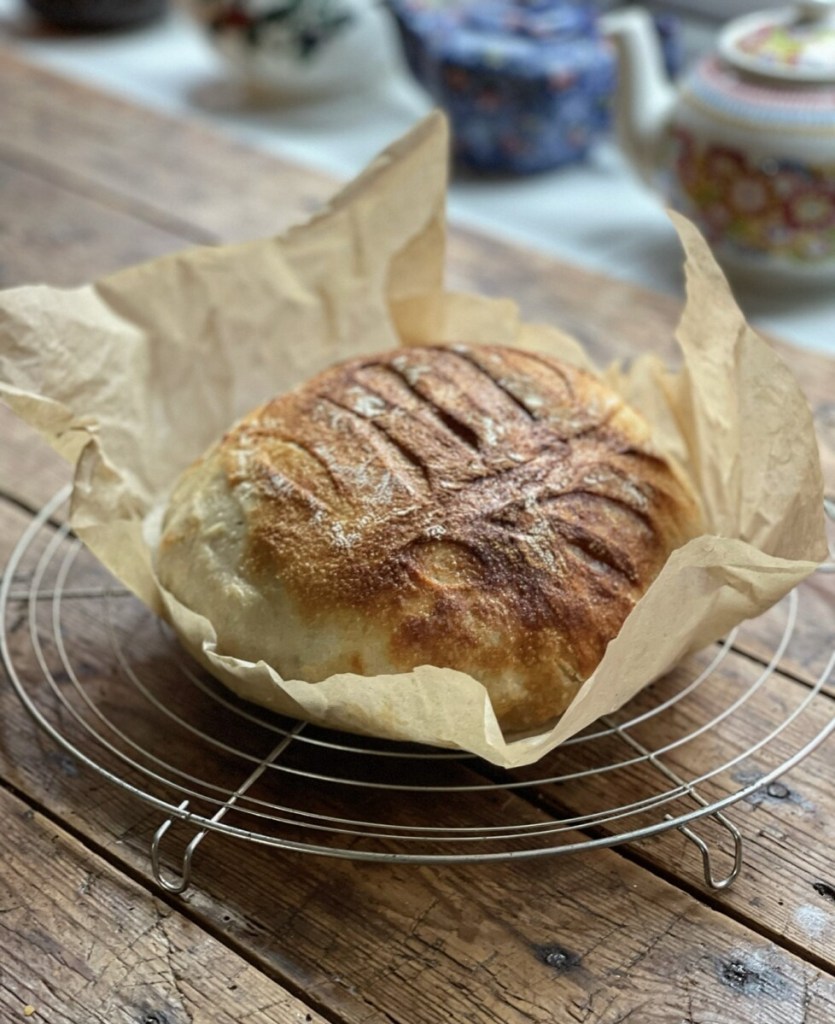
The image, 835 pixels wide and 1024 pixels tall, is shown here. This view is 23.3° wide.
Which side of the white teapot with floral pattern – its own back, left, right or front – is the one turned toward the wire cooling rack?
left

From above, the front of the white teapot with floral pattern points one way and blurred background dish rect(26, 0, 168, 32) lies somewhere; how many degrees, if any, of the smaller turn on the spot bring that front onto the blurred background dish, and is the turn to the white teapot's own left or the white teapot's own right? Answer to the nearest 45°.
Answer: approximately 45° to the white teapot's own right

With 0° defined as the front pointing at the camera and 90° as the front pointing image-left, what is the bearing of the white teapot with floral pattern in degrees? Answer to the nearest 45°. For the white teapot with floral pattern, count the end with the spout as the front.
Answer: approximately 90°

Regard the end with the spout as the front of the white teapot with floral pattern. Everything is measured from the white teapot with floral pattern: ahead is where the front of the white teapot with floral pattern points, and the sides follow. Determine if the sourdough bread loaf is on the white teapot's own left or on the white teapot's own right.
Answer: on the white teapot's own left
